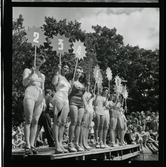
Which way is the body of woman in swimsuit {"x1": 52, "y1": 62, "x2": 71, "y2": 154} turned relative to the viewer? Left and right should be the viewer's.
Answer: facing the viewer and to the right of the viewer

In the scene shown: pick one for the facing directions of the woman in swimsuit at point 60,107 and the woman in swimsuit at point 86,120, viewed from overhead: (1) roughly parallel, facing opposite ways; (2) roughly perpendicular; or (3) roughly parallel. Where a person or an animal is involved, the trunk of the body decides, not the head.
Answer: roughly parallel

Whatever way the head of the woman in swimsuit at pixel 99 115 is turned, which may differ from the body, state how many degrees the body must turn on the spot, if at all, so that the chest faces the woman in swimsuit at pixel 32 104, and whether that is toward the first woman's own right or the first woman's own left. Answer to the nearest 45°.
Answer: approximately 90° to the first woman's own right

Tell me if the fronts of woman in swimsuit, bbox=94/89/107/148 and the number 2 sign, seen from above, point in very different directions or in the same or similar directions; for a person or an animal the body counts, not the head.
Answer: same or similar directions

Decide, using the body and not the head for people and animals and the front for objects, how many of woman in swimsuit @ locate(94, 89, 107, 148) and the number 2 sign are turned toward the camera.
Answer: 2

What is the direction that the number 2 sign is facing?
toward the camera

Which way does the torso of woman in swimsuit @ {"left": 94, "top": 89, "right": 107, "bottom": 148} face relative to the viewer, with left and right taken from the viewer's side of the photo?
facing the viewer
